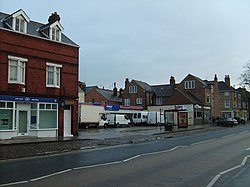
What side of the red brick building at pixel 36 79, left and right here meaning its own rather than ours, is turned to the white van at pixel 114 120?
left
